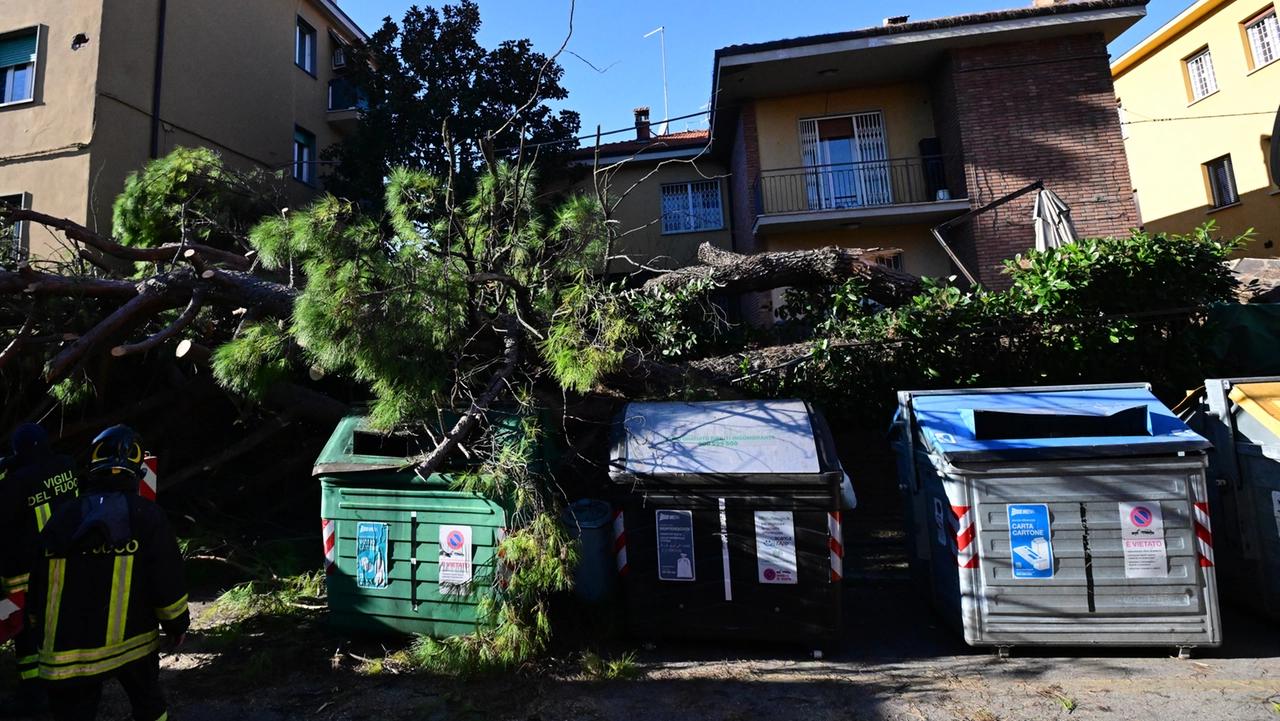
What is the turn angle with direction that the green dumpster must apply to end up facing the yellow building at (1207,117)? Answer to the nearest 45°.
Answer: approximately 90° to its left

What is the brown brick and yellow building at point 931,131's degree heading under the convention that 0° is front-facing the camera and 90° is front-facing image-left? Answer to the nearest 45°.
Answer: approximately 0°

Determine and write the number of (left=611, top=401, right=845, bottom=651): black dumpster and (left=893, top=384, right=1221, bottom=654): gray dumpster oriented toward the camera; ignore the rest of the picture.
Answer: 2

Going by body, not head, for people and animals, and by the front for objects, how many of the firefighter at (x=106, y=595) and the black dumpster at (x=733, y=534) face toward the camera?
1

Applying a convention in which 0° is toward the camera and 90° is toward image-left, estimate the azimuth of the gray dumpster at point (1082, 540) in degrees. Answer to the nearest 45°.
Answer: approximately 0°

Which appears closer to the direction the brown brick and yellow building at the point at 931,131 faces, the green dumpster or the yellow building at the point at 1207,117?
the green dumpster

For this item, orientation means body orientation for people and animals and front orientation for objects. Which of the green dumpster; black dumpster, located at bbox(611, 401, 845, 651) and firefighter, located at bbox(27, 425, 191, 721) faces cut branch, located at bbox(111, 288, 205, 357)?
the firefighter

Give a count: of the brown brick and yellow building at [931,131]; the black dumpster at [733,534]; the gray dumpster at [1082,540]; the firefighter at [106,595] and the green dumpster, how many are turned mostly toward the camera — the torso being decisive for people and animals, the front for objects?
4

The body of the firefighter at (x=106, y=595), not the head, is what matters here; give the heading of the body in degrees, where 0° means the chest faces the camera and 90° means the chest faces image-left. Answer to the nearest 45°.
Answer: approximately 180°

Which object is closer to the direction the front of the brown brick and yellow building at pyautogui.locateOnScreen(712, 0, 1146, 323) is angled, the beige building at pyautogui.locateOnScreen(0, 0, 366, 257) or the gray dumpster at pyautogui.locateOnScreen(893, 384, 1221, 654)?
the gray dumpster

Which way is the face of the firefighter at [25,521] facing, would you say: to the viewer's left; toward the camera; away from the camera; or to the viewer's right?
away from the camera
